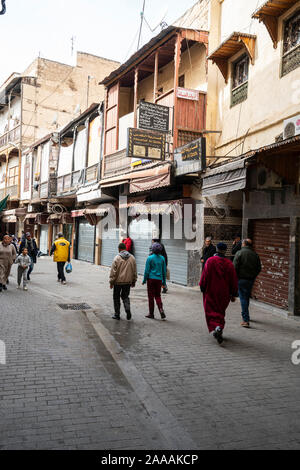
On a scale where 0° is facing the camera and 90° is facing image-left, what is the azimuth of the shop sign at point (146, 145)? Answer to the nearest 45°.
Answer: approximately 0°

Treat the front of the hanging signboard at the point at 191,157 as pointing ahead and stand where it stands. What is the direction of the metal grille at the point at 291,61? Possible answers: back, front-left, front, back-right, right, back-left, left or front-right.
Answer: left

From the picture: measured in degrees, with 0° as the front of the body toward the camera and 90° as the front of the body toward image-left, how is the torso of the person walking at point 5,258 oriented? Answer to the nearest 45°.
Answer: approximately 0°

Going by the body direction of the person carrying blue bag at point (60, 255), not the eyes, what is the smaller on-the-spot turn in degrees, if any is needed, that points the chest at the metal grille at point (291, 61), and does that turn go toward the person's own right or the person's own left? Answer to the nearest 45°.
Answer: approximately 135° to the person's own right

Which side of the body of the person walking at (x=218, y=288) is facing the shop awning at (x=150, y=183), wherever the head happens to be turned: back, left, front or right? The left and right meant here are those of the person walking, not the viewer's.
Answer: front

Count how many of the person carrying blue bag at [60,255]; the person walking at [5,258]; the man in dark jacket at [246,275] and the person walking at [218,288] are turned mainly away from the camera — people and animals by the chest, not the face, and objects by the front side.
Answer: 3

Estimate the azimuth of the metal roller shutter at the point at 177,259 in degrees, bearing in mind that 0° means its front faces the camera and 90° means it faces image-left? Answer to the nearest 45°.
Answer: approximately 45°

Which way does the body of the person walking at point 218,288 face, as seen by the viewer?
away from the camera

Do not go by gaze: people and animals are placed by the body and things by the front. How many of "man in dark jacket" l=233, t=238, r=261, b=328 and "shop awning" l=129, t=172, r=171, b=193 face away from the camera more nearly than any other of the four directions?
1

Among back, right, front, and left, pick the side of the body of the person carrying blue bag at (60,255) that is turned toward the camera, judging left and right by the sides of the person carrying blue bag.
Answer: back

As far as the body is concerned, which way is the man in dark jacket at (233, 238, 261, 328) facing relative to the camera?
away from the camera

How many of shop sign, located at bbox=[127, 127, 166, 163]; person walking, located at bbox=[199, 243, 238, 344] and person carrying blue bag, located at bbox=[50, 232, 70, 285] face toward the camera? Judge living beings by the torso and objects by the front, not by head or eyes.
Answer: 1
